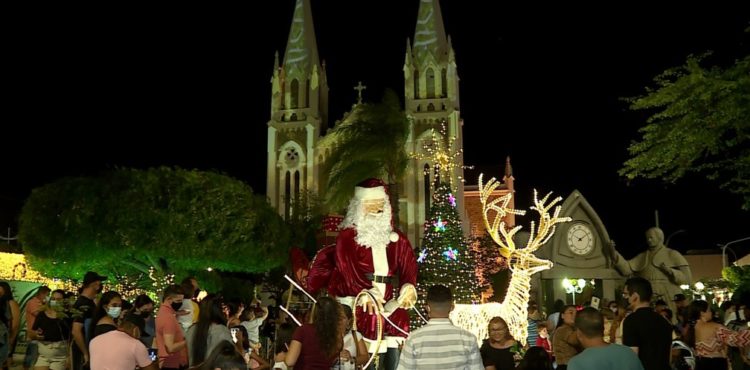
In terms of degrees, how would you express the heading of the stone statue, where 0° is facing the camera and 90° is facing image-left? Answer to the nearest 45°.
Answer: approximately 45°

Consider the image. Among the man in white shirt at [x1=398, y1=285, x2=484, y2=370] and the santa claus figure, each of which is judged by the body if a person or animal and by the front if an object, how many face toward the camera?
1

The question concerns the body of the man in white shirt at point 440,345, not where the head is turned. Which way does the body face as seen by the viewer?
away from the camera

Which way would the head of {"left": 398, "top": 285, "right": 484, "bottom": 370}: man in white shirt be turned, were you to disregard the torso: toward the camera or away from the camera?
away from the camera

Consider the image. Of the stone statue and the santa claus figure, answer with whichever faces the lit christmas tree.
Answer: the stone statue

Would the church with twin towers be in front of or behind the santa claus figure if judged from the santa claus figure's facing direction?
behind

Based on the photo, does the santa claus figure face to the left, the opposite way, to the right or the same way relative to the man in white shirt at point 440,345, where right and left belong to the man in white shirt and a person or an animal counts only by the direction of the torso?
the opposite way

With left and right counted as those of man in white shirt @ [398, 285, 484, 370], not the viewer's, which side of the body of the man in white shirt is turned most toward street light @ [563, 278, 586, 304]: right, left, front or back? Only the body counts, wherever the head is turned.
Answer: front

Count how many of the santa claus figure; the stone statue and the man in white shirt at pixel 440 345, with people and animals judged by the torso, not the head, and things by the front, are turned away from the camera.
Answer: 1

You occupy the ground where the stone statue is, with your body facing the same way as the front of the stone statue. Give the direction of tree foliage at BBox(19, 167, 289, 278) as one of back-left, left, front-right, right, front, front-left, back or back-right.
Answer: front-right

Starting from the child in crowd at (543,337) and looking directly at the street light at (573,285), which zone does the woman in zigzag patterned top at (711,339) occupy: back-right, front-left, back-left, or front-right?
back-right

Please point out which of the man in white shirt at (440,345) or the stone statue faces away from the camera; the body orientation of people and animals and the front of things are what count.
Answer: the man in white shirt

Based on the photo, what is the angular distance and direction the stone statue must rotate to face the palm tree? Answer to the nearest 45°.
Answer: approximately 45° to its right

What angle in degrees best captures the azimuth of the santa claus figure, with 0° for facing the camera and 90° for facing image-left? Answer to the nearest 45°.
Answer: approximately 0°

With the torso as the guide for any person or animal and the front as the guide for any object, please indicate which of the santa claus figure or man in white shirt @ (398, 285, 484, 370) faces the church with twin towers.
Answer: the man in white shirt
